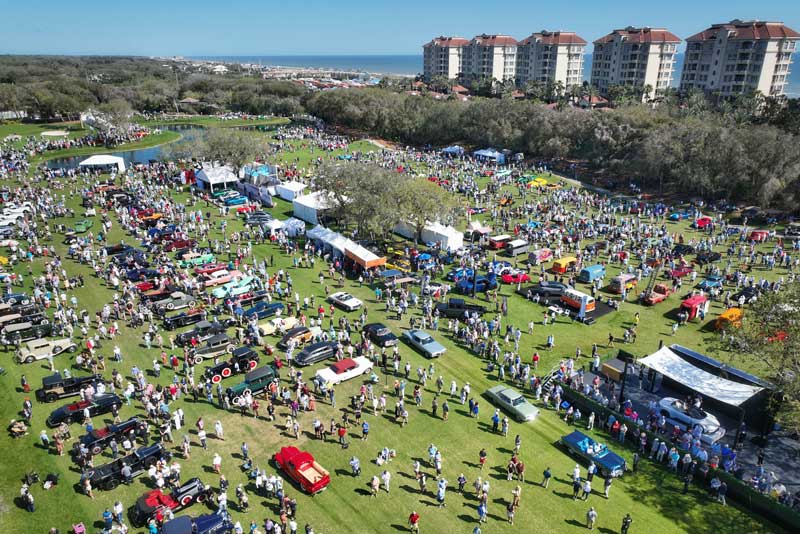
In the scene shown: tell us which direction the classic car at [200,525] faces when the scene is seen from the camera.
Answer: facing to the right of the viewer

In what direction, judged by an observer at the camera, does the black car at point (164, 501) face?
facing away from the viewer and to the right of the viewer

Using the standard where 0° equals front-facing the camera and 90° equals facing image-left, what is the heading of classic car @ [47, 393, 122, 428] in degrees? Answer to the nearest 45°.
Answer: approximately 225°

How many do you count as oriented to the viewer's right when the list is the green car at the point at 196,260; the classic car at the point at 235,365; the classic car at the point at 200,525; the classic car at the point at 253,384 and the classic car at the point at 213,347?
2

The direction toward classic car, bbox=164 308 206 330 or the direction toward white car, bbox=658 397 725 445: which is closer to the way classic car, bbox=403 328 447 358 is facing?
the white car

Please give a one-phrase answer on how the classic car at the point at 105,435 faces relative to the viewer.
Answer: facing away from the viewer and to the right of the viewer

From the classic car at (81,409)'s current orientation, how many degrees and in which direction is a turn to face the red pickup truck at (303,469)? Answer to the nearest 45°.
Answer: approximately 90° to its right

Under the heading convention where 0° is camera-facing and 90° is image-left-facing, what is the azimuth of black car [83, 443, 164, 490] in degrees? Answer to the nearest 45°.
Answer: approximately 225°
